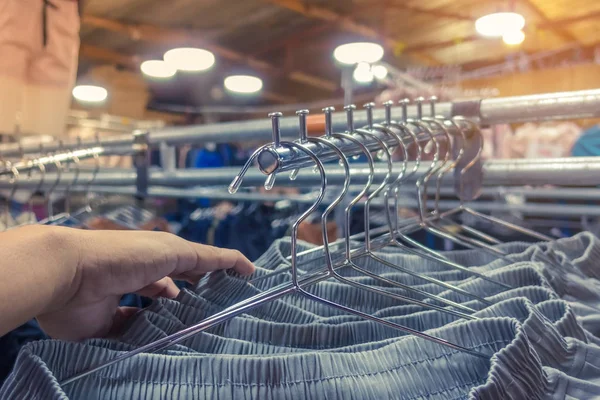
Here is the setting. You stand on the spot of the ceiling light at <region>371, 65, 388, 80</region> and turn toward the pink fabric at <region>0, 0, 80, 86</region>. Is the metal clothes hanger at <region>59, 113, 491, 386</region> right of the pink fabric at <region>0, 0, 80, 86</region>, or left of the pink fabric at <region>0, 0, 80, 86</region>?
left

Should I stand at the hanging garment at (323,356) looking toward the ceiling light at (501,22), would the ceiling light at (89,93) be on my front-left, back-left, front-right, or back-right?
front-left

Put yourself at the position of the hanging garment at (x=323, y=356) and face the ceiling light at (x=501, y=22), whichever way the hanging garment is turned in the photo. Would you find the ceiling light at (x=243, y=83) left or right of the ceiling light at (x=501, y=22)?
left

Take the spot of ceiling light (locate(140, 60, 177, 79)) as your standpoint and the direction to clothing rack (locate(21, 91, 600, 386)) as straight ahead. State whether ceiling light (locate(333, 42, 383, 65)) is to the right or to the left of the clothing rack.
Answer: left
